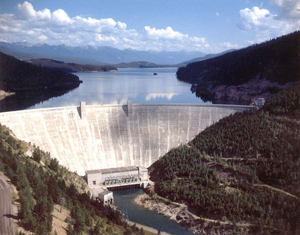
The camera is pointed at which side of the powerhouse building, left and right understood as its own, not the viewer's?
front
